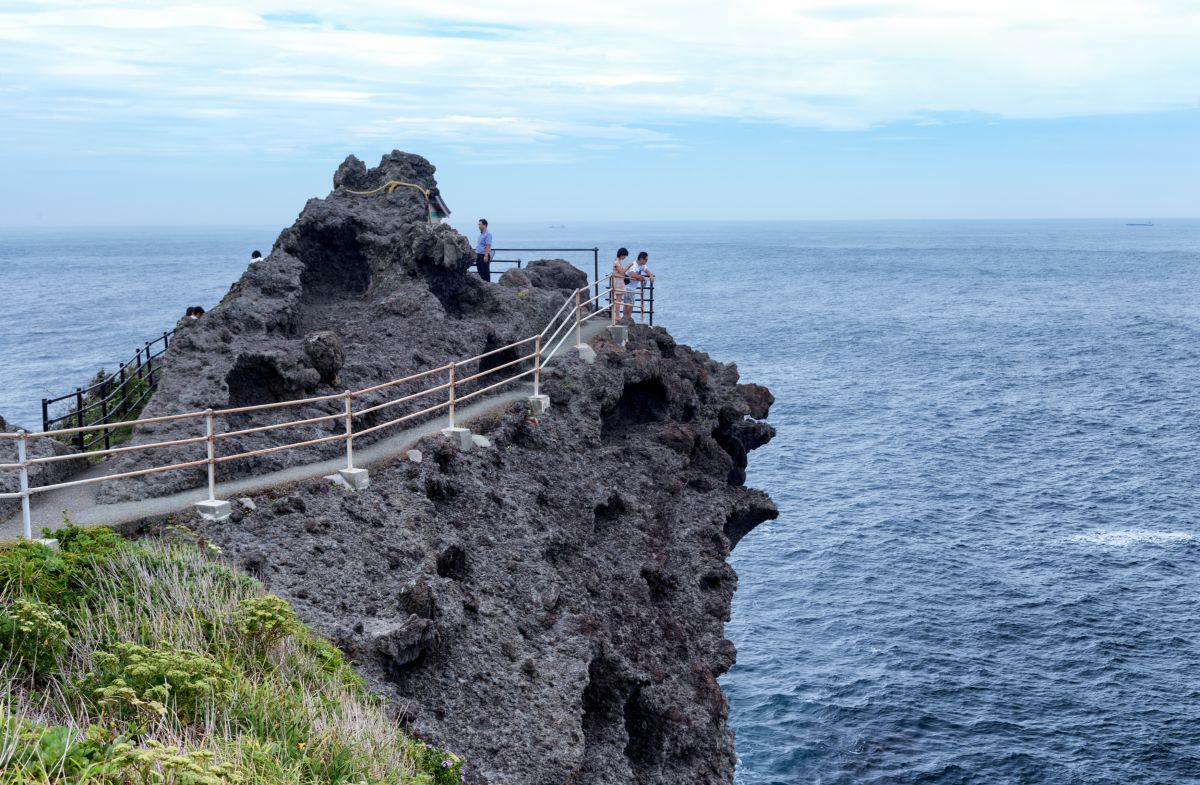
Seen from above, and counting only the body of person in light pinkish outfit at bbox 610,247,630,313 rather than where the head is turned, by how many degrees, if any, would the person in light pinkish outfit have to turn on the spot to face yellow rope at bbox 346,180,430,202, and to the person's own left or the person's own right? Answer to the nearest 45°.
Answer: approximately 180°

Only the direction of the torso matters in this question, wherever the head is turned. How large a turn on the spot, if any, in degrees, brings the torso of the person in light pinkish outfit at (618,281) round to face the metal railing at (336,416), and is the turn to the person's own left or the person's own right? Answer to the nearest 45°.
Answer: approximately 90° to the person's own right

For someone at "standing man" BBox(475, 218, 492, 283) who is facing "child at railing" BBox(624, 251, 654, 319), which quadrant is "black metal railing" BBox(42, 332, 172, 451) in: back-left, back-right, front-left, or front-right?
back-right

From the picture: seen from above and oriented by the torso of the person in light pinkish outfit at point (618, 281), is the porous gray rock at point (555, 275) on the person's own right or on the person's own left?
on the person's own left

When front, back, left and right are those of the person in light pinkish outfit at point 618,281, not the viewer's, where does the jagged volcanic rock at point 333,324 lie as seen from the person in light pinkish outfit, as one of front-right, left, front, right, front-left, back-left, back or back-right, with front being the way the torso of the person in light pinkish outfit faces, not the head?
back-right

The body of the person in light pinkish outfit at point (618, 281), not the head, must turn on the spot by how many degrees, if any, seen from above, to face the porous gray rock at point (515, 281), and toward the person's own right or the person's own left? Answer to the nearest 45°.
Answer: approximately 180°

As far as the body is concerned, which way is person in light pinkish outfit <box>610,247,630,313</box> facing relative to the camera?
to the viewer's right
